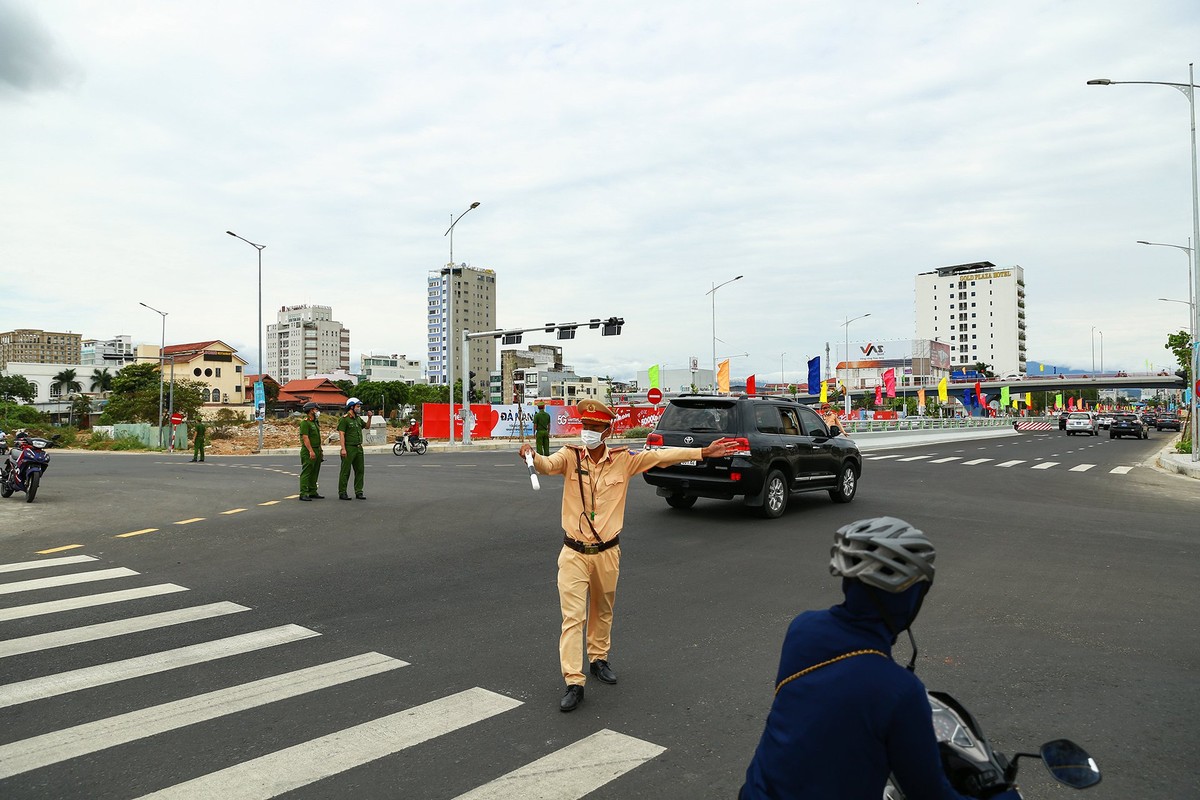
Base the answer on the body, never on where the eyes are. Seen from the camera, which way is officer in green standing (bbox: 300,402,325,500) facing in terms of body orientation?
to the viewer's right

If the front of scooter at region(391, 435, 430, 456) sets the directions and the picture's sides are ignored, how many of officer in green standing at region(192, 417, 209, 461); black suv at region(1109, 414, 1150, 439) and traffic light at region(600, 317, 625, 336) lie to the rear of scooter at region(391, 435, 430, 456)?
2

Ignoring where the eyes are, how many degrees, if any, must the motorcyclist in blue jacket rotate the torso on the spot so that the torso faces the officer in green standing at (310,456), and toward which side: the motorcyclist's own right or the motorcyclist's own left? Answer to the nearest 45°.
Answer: approximately 90° to the motorcyclist's own left

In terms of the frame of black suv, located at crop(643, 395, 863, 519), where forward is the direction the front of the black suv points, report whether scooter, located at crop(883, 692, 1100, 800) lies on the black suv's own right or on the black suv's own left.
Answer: on the black suv's own right

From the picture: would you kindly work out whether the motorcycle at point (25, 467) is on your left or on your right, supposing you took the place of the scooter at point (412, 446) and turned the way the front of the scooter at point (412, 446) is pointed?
on your left

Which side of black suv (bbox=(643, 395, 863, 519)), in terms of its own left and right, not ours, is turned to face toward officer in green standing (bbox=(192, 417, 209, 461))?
left

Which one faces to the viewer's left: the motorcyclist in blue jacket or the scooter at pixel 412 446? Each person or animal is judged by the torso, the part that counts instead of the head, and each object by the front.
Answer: the scooter

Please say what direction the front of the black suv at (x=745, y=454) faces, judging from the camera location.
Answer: facing away from the viewer and to the right of the viewer

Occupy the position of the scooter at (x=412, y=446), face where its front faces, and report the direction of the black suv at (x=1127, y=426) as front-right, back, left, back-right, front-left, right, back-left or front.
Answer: back

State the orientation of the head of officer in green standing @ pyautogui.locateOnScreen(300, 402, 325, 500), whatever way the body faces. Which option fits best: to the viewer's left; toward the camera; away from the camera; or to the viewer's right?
to the viewer's right

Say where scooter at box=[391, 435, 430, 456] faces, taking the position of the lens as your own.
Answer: facing to the left of the viewer

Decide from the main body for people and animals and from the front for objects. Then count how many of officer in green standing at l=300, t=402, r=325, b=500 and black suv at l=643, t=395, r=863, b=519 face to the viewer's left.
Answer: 0

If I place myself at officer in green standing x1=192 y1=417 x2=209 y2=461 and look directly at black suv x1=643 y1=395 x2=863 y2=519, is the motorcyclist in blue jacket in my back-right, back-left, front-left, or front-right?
front-right

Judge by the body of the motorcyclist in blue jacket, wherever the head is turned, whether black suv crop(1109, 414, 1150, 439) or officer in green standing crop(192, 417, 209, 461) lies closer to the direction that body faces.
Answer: the black suv

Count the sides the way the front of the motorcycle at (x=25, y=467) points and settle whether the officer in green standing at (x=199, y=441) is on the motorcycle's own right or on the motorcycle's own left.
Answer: on the motorcycle's own left

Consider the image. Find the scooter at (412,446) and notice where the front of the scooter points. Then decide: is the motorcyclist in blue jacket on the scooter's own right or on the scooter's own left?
on the scooter's own left
